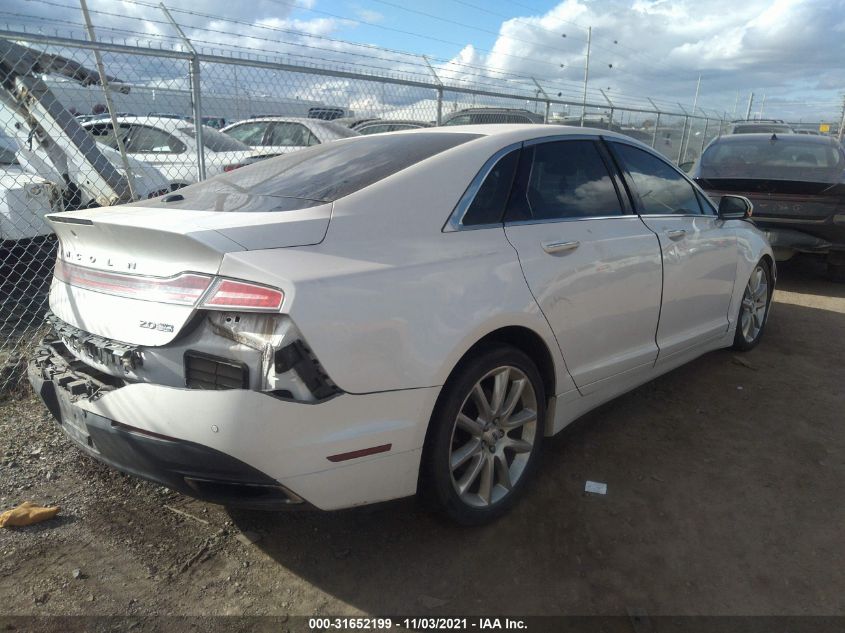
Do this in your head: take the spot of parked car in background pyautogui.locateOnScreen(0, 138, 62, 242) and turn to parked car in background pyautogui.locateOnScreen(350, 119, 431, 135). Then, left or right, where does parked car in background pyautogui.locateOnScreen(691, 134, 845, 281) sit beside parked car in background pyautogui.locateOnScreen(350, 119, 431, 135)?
right

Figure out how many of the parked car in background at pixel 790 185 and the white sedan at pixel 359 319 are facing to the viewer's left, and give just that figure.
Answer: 0

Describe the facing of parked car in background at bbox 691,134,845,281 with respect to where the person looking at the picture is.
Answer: facing away from the viewer

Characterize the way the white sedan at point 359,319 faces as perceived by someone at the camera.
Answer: facing away from the viewer and to the right of the viewer

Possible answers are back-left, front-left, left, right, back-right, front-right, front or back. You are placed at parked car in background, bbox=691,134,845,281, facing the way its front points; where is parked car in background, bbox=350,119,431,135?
left

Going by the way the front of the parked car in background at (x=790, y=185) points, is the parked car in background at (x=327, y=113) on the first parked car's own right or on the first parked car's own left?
on the first parked car's own left

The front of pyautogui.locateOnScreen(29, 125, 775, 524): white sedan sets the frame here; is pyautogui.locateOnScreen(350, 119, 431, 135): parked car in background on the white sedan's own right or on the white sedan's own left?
on the white sedan's own left

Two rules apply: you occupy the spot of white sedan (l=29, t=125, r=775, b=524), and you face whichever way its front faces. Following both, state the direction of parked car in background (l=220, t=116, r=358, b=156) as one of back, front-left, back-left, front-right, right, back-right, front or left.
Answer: front-left

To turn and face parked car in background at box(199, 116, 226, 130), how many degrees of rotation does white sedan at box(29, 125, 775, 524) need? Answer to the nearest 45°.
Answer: approximately 45° to its left

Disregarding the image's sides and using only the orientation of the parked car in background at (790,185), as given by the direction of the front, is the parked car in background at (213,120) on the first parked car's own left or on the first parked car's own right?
on the first parked car's own left

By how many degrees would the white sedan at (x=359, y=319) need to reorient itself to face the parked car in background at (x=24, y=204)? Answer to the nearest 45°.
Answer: approximately 90° to its left

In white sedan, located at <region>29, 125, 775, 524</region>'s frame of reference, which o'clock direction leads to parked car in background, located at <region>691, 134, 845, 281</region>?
The parked car in background is roughly at 12 o'clock from the white sedan.

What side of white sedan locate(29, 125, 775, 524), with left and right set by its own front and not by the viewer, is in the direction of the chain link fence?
left

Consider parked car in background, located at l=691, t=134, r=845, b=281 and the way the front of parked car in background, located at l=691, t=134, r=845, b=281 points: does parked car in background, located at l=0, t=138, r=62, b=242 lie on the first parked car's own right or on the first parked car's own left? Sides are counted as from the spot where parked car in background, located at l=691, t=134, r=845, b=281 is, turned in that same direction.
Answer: on the first parked car's own left
